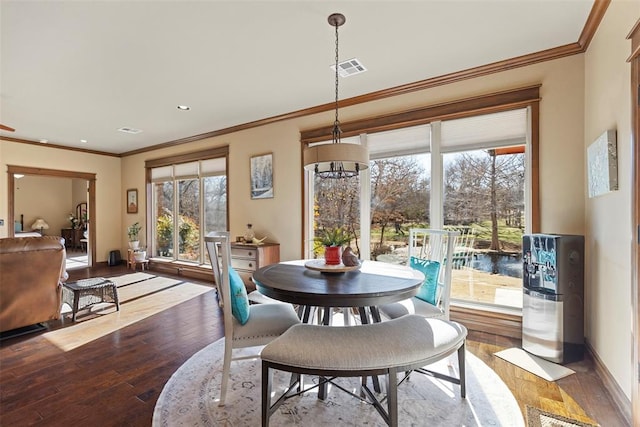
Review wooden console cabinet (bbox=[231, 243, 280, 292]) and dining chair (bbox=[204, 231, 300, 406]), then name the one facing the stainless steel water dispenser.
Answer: the dining chair

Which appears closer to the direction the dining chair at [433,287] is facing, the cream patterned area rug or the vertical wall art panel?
the cream patterned area rug

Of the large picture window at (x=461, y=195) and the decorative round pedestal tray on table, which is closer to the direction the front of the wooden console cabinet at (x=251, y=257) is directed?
the decorative round pedestal tray on table

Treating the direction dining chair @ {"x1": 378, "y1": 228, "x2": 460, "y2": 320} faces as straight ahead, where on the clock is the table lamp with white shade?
The table lamp with white shade is roughly at 2 o'clock from the dining chair.

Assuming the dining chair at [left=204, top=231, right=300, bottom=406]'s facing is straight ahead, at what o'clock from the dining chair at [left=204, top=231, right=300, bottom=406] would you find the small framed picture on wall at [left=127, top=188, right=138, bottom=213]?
The small framed picture on wall is roughly at 8 o'clock from the dining chair.

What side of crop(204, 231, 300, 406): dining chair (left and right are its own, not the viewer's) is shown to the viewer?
right

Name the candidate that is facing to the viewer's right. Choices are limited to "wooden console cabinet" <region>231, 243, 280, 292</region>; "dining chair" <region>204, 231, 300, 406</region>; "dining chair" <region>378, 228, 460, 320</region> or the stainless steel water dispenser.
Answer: "dining chair" <region>204, 231, 300, 406</region>

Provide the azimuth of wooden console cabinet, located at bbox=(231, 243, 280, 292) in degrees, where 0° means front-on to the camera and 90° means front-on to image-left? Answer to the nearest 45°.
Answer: approximately 45°

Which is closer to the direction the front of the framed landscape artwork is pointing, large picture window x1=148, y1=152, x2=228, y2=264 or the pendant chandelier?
the pendant chandelier
